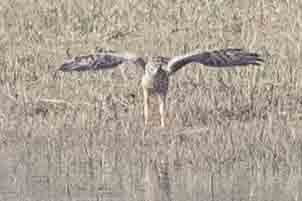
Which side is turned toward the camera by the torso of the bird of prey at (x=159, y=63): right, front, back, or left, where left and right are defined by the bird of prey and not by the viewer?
front
